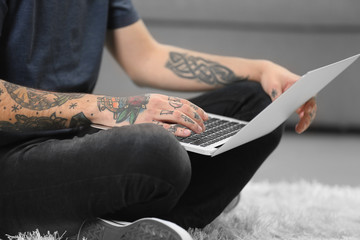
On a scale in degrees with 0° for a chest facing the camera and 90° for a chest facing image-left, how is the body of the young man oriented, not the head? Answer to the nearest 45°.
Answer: approximately 315°
